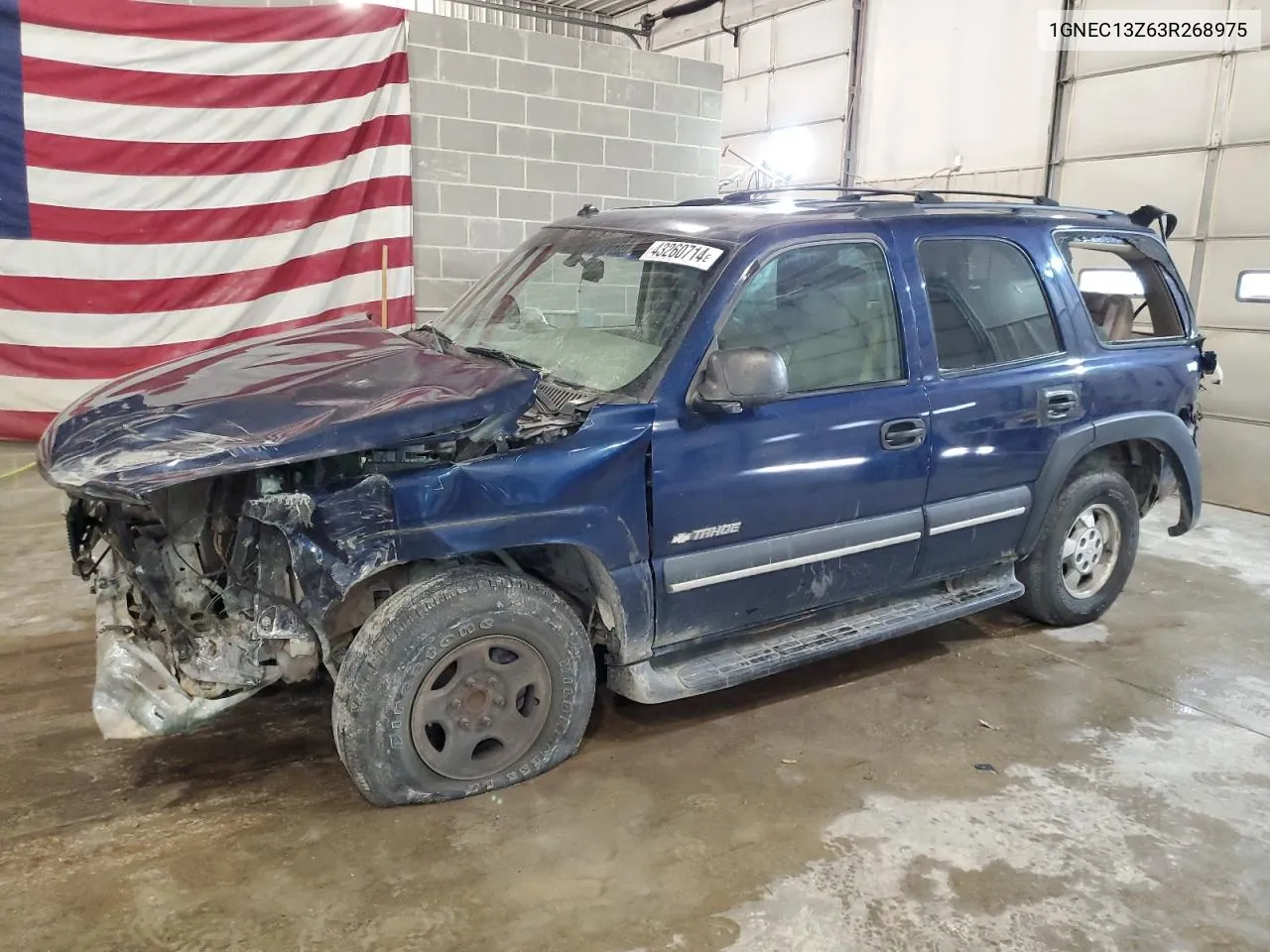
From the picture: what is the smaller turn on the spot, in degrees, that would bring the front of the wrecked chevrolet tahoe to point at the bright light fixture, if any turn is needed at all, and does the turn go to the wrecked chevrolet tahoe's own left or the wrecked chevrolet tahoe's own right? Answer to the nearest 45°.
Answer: approximately 135° to the wrecked chevrolet tahoe's own right

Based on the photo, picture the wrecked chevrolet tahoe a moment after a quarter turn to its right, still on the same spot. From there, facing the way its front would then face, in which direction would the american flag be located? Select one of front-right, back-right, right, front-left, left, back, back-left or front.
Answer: front

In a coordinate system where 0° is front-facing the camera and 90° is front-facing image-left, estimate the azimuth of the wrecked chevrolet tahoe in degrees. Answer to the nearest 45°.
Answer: approximately 45°

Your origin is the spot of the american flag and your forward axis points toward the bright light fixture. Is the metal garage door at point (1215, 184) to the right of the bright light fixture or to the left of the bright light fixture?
right

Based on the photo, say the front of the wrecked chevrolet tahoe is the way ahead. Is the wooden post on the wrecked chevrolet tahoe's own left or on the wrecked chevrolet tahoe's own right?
on the wrecked chevrolet tahoe's own right

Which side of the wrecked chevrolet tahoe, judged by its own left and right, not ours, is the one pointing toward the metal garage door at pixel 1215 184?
back
